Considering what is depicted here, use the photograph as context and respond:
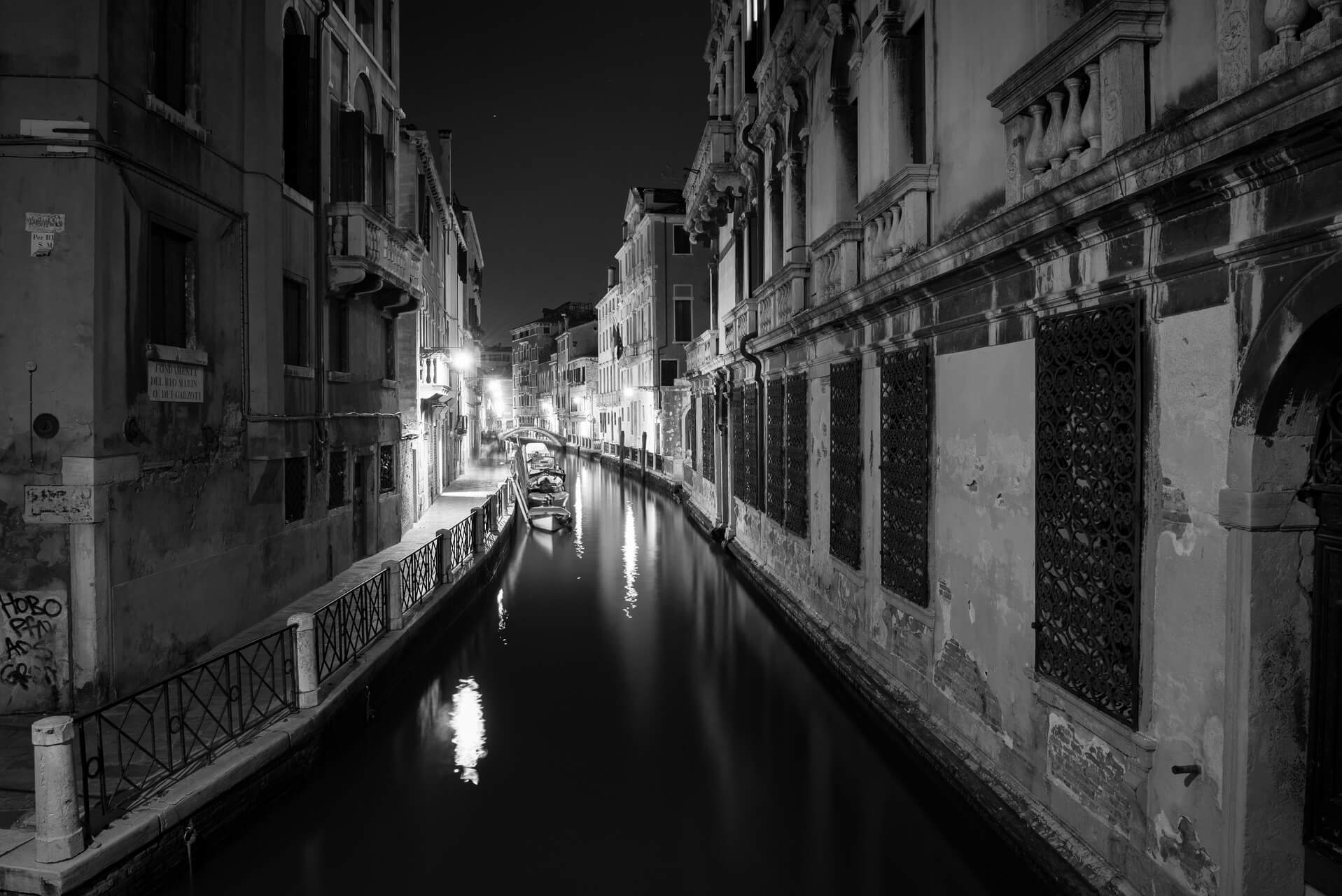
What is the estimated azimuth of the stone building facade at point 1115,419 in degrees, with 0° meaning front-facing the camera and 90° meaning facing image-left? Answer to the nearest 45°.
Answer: approximately 45°

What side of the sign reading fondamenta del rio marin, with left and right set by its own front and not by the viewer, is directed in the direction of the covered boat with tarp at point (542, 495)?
left

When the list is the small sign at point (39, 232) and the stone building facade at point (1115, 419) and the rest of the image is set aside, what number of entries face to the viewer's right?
0

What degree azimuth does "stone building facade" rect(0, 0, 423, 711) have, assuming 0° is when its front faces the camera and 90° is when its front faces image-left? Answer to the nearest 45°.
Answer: approximately 315°

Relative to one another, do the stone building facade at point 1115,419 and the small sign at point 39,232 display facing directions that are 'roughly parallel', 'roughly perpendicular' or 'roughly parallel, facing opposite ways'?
roughly perpendicular

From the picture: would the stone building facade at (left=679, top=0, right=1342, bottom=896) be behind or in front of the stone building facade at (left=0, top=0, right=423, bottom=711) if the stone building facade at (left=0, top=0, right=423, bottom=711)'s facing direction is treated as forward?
in front

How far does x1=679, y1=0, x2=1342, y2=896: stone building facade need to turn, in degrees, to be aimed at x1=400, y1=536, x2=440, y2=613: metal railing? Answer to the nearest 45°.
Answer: approximately 90° to its right

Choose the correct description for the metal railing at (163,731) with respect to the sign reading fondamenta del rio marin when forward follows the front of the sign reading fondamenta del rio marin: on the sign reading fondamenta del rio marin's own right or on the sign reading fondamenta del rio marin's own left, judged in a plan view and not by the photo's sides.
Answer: on the sign reading fondamenta del rio marin's own right

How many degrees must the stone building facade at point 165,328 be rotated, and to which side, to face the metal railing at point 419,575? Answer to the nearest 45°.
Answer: approximately 90° to its left

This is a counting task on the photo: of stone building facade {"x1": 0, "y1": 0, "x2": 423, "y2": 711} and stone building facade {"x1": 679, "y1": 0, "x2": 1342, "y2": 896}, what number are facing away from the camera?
0
